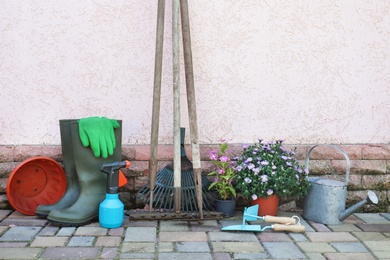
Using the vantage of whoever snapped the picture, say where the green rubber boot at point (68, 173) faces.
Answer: facing to the left of the viewer

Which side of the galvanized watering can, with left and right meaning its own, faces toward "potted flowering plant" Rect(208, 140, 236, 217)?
back

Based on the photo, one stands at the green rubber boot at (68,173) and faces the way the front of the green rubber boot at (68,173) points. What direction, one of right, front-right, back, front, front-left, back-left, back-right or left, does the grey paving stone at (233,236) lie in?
back-left

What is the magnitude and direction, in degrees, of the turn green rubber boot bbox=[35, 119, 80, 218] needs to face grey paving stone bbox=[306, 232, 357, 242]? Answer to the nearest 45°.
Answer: approximately 135° to its left

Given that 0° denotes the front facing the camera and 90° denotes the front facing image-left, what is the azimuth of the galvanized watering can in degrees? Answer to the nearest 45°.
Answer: approximately 270°

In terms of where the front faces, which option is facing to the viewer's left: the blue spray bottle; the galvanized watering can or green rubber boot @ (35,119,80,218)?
the green rubber boot

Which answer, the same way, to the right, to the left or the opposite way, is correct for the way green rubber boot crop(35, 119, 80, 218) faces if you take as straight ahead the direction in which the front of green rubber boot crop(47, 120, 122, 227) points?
the same way

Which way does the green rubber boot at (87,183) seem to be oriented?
to the viewer's left
